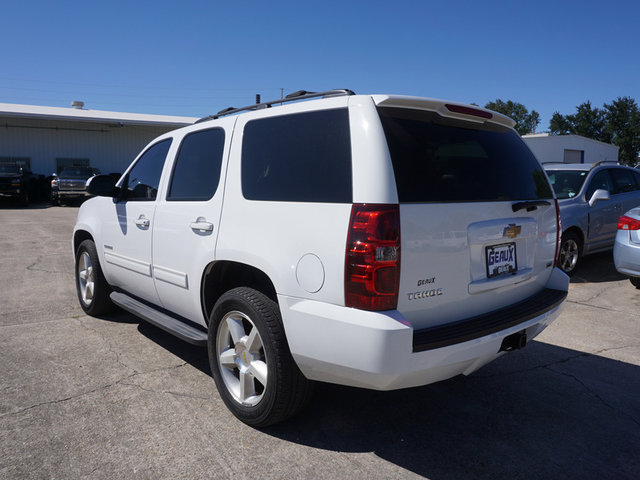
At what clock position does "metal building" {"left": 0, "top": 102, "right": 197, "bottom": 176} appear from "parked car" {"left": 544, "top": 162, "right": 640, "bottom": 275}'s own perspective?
The metal building is roughly at 2 o'clock from the parked car.

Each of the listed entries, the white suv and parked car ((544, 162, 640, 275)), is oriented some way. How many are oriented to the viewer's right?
0

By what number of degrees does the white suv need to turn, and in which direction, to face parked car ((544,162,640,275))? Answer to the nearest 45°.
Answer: approximately 90° to its right

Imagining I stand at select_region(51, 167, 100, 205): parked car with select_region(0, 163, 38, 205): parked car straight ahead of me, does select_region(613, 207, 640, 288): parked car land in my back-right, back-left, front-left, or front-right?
back-left

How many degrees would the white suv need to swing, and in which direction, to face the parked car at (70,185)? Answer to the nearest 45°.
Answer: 0° — it already faces it

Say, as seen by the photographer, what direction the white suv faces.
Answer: facing away from the viewer and to the left of the viewer

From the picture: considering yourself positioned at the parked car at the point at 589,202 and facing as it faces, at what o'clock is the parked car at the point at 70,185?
the parked car at the point at 70,185 is roughly at 2 o'clock from the parked car at the point at 589,202.

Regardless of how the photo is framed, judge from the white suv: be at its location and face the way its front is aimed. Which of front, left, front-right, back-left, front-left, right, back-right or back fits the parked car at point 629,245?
right

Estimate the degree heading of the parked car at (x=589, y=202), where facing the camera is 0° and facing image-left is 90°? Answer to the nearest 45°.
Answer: approximately 45°

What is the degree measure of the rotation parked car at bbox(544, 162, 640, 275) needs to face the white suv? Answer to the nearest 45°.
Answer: approximately 45° to its left

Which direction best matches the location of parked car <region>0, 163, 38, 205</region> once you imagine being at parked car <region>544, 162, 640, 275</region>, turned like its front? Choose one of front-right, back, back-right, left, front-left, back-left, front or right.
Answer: front-right

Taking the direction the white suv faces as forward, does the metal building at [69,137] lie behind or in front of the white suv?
in front
